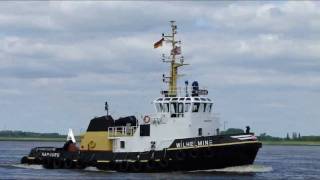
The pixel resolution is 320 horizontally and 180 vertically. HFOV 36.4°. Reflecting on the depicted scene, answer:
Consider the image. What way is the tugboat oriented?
to the viewer's right
